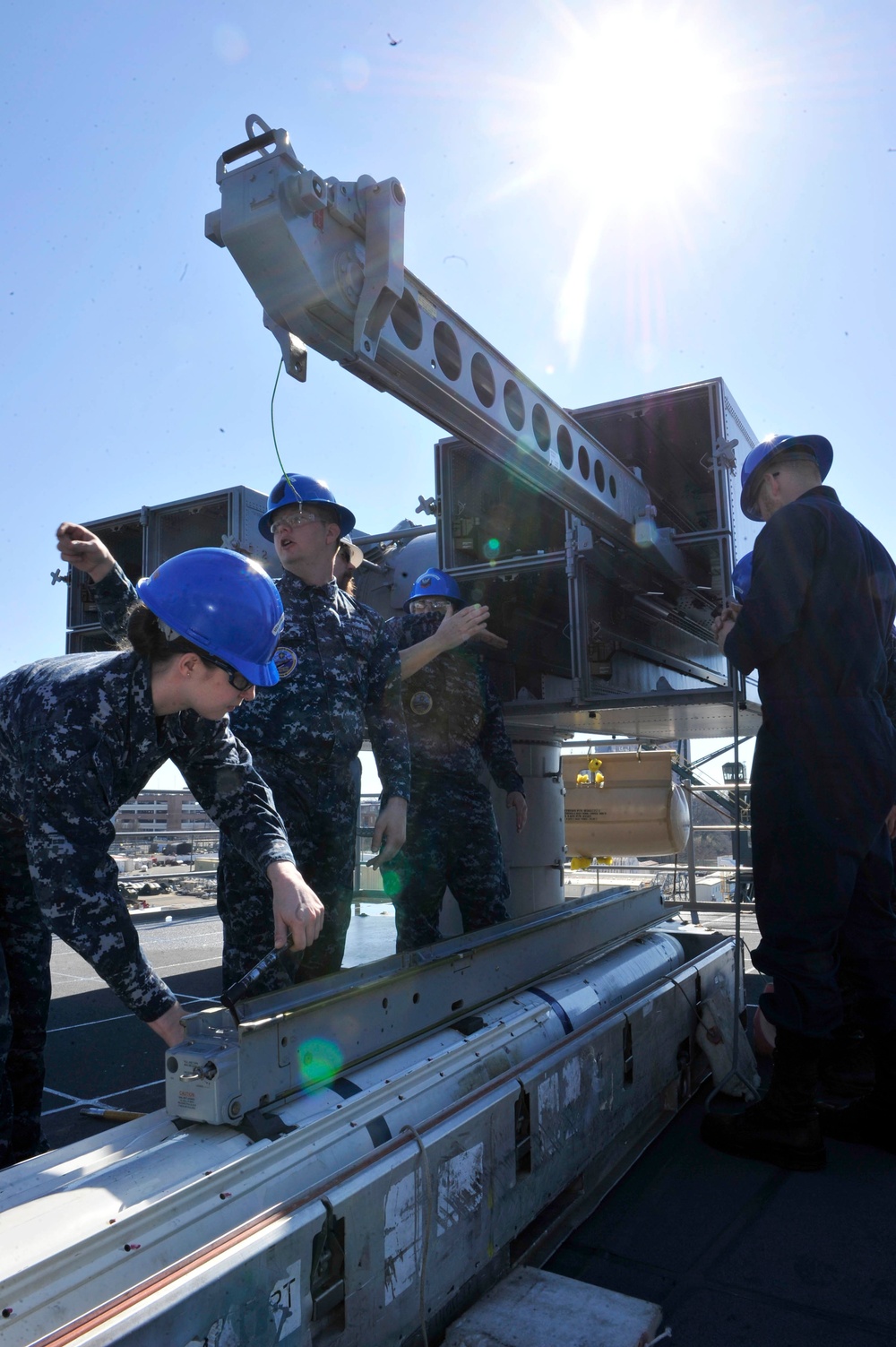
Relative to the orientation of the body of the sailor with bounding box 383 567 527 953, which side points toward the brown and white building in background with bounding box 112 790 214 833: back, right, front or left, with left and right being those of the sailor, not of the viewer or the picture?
back

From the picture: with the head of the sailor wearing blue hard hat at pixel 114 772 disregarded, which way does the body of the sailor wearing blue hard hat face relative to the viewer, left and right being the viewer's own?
facing to the right of the viewer

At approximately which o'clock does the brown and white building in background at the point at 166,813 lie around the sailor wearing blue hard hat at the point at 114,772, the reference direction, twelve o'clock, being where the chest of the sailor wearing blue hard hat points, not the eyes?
The brown and white building in background is roughly at 9 o'clock from the sailor wearing blue hard hat.

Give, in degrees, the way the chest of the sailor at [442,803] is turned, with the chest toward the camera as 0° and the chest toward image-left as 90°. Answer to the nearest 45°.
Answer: approximately 0°

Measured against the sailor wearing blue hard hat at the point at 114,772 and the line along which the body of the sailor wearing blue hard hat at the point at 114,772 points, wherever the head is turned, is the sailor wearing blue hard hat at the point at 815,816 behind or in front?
in front

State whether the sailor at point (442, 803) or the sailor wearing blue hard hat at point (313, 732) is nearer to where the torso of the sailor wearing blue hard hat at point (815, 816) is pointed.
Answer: the sailor

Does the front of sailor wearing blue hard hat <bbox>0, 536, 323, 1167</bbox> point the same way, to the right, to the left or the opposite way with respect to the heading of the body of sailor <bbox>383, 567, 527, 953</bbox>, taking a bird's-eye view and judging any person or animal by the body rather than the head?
to the left

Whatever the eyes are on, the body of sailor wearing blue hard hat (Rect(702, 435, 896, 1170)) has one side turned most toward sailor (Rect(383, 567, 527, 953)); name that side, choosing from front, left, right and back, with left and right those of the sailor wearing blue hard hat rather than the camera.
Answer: front

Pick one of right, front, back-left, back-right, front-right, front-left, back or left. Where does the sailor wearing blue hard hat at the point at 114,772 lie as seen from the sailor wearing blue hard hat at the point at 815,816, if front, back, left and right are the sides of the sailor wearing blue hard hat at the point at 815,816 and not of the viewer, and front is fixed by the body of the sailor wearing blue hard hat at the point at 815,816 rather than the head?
left

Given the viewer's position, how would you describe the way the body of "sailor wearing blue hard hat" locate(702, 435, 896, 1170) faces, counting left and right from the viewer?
facing away from the viewer and to the left of the viewer

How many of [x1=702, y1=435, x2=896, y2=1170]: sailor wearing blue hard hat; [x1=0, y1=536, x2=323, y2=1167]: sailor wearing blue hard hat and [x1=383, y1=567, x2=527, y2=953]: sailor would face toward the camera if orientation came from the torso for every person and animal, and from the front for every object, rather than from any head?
1

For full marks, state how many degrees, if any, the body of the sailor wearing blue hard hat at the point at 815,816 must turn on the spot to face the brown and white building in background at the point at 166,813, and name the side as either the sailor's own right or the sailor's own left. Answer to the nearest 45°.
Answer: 0° — they already face it
